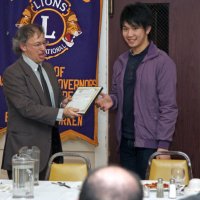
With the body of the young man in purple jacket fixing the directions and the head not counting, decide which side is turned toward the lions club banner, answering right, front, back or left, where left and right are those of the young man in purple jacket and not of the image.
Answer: right

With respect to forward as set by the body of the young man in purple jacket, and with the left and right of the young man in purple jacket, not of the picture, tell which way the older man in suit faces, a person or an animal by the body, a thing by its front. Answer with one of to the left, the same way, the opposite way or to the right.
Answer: to the left

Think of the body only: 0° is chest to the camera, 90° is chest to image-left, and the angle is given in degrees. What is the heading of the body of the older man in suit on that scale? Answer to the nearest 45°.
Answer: approximately 315°

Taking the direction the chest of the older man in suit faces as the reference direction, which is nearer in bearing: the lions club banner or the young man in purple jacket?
the young man in purple jacket

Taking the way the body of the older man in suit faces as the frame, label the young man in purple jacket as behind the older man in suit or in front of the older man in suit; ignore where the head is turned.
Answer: in front

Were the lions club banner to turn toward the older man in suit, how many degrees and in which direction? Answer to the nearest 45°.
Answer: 0° — it already faces them

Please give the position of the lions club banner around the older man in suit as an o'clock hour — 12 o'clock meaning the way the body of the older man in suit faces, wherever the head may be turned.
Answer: The lions club banner is roughly at 8 o'clock from the older man in suit.

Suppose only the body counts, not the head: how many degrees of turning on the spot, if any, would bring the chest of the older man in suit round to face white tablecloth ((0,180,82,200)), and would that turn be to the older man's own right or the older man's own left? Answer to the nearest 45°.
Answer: approximately 45° to the older man's own right

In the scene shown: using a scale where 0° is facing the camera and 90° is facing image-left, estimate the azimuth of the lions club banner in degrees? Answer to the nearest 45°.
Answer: approximately 0°

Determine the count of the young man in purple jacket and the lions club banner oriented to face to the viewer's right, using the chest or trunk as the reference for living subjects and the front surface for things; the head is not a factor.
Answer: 0

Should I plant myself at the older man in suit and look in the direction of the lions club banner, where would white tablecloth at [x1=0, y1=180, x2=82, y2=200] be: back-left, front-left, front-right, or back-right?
back-right

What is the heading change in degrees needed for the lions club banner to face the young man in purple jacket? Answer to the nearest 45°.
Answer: approximately 45° to its left
